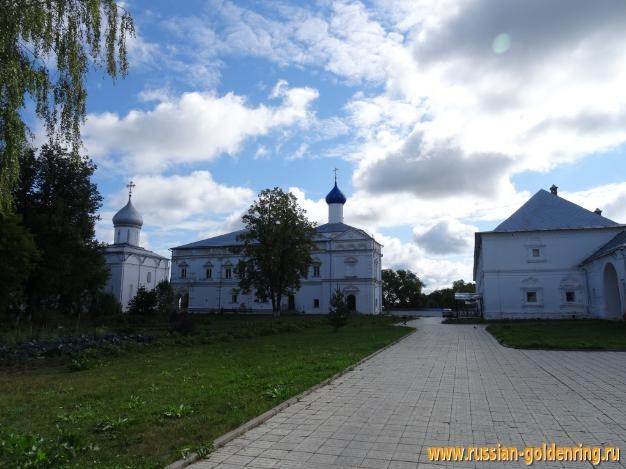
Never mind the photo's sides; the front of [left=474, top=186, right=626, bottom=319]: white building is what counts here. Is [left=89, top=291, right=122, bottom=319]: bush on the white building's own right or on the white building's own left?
on the white building's own right

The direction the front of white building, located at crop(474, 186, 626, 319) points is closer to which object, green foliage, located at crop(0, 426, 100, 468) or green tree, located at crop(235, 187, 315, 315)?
the green foliage

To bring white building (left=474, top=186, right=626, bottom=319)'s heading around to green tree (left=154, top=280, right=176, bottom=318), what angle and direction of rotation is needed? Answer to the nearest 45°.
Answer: approximately 45° to its right

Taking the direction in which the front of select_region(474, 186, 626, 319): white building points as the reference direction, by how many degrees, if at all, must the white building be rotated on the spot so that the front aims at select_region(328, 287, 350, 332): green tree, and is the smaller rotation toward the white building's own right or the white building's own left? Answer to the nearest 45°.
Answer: approximately 45° to the white building's own right

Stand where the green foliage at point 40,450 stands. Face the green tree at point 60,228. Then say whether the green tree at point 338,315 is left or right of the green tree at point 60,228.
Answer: right

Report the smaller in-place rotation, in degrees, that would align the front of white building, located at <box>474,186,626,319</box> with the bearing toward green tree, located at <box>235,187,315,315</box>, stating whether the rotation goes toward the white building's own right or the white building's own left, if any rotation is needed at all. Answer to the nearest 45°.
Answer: approximately 45° to the white building's own right
